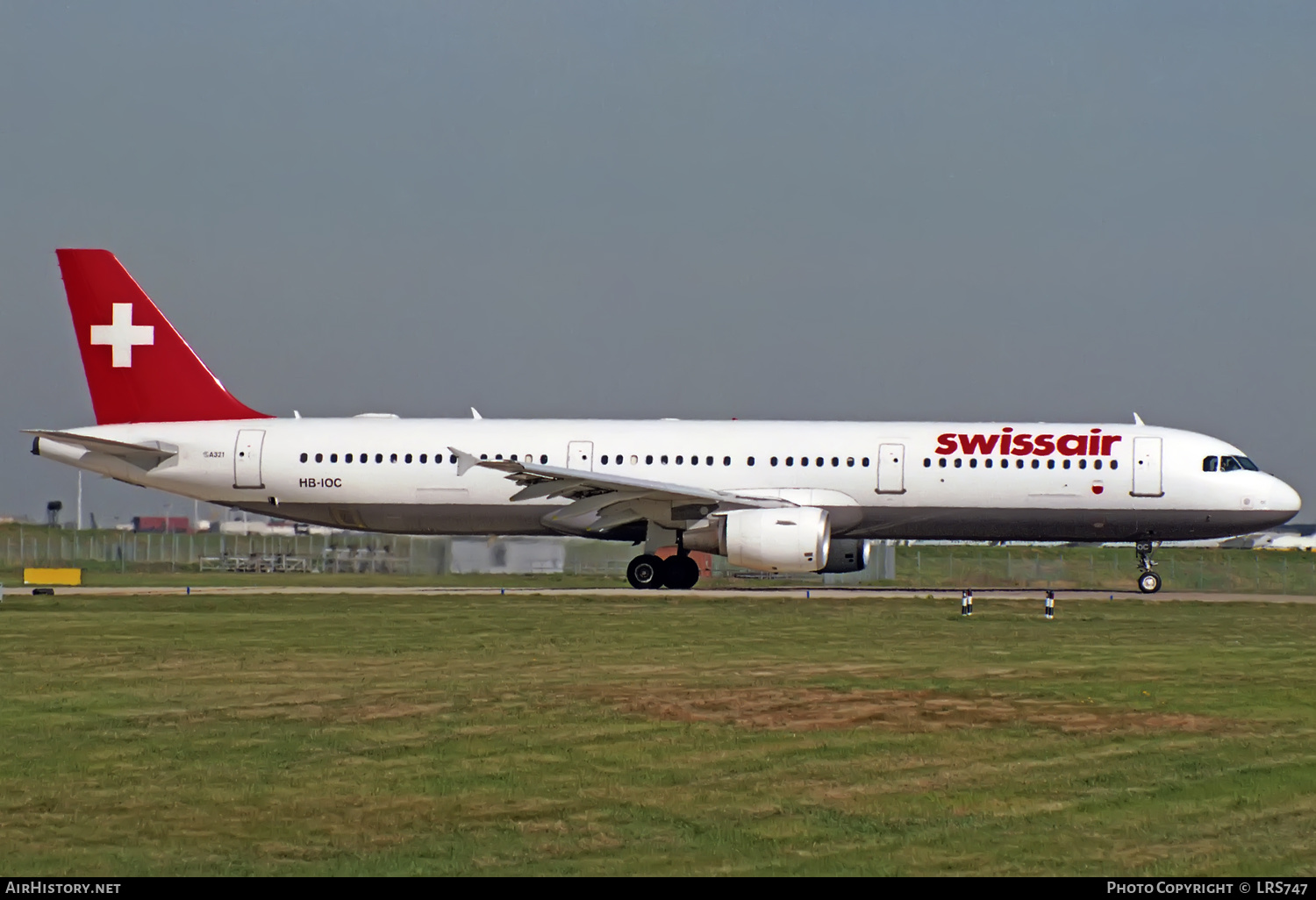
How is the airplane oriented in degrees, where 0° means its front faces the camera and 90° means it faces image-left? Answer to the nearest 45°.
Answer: approximately 270°
